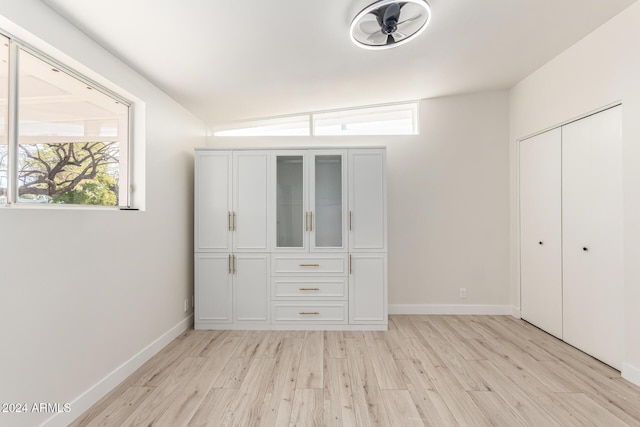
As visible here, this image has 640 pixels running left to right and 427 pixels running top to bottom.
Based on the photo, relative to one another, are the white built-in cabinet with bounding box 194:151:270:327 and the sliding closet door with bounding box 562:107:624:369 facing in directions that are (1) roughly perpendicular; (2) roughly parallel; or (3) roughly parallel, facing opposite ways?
roughly perpendicular

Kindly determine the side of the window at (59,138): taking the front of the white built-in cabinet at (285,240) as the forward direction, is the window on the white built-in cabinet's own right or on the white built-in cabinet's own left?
on the white built-in cabinet's own right

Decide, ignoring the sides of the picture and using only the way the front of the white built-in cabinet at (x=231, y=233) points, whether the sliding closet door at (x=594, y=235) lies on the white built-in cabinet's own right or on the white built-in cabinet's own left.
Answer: on the white built-in cabinet's own left

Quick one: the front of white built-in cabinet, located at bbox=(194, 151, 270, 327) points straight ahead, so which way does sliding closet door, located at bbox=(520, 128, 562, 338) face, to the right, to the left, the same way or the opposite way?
to the right

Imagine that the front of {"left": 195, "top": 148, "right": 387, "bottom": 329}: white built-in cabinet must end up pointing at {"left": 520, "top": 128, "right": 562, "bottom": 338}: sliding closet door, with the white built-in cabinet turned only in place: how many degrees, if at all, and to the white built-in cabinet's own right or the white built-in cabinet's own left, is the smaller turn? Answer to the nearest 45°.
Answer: approximately 90° to the white built-in cabinet's own left

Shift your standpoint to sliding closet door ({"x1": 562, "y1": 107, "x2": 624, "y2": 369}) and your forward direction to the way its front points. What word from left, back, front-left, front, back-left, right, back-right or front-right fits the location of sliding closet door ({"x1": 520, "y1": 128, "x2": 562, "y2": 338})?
right

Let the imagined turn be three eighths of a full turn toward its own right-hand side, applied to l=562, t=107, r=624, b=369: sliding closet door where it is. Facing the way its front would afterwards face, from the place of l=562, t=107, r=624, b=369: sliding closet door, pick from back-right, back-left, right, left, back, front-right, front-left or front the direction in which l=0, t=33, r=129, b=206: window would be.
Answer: back-left

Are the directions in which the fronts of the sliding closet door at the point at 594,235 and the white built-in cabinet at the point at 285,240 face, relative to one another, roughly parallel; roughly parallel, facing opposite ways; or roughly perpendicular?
roughly perpendicular

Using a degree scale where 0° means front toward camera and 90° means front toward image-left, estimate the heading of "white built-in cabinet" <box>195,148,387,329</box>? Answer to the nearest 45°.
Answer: approximately 0°

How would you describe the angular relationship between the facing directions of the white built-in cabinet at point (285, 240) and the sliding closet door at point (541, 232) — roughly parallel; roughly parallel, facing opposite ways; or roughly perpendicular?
roughly perpendicular

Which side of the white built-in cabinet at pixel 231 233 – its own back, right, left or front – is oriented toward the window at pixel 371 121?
left

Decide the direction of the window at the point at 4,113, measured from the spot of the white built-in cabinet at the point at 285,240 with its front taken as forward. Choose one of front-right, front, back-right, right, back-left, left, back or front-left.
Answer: front-right

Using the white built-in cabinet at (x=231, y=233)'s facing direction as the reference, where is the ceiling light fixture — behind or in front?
in front

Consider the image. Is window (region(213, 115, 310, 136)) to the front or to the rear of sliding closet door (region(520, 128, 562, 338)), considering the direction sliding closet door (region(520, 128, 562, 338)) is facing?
to the front
